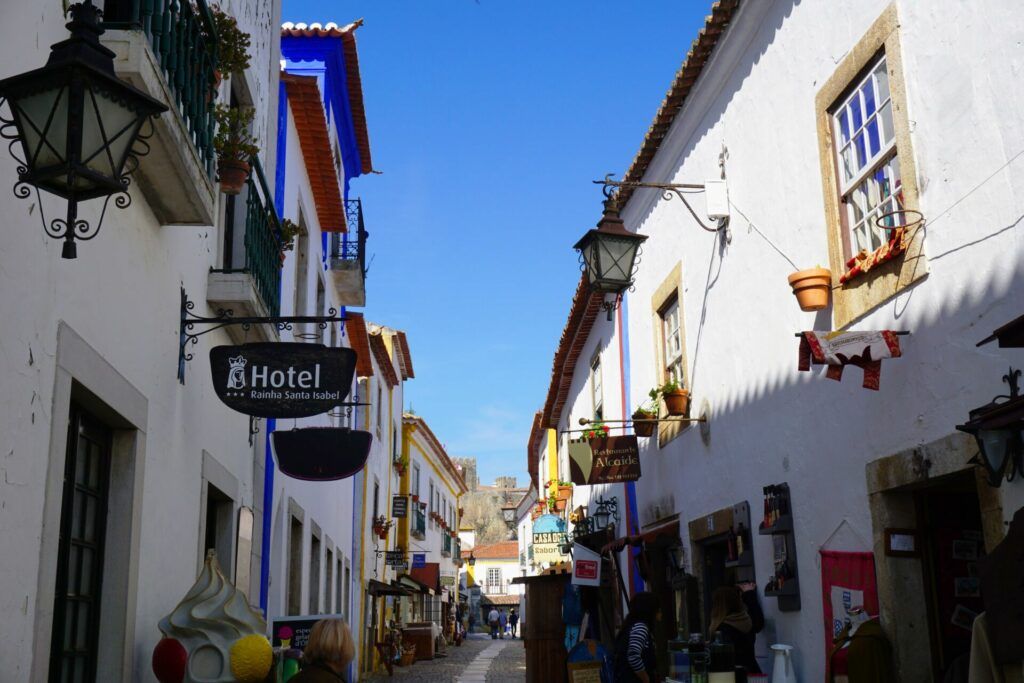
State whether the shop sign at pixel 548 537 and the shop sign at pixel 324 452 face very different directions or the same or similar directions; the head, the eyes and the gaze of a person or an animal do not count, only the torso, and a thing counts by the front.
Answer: same or similar directions

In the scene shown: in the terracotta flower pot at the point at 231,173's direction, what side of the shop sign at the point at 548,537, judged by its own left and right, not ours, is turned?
front

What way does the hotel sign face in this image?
toward the camera

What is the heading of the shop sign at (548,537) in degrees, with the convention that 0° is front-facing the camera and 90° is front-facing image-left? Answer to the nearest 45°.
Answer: approximately 0°

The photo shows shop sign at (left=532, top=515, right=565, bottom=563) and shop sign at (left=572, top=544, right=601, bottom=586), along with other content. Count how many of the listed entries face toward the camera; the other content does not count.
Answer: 2

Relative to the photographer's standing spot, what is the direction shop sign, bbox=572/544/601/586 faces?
facing the viewer

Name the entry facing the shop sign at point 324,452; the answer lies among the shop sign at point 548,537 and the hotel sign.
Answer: the shop sign at point 548,537

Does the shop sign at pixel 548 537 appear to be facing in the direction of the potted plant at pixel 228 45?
yes

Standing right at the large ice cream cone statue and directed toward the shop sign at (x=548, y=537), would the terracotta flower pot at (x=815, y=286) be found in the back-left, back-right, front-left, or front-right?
front-right

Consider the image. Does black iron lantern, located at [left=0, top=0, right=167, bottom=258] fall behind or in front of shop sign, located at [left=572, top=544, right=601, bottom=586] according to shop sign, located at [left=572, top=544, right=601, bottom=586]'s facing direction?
in front

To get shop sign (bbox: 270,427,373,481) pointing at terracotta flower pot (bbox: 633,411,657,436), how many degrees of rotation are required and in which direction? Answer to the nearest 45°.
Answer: approximately 135° to its left

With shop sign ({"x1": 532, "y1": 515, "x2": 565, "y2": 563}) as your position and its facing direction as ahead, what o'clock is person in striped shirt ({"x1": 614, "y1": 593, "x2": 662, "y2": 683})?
The person in striped shirt is roughly at 12 o'clock from the shop sign.

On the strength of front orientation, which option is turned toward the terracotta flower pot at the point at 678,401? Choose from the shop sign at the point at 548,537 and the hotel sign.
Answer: the shop sign

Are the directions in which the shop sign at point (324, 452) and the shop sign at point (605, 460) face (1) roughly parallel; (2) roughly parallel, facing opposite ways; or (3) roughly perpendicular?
roughly parallel

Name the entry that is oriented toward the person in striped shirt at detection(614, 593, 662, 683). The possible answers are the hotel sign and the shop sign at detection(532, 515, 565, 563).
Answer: the shop sign

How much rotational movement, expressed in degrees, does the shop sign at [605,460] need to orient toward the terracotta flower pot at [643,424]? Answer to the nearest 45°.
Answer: approximately 45° to its left

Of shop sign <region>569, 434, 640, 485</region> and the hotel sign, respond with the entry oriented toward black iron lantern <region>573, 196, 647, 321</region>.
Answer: the shop sign

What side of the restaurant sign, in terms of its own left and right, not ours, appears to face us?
front

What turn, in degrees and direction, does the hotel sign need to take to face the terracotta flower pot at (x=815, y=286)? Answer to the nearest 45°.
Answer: approximately 90° to its left

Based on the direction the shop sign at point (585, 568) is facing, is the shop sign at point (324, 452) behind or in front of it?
in front
